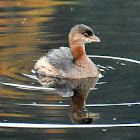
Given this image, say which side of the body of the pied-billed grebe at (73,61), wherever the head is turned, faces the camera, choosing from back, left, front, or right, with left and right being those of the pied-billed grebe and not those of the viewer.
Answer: right
